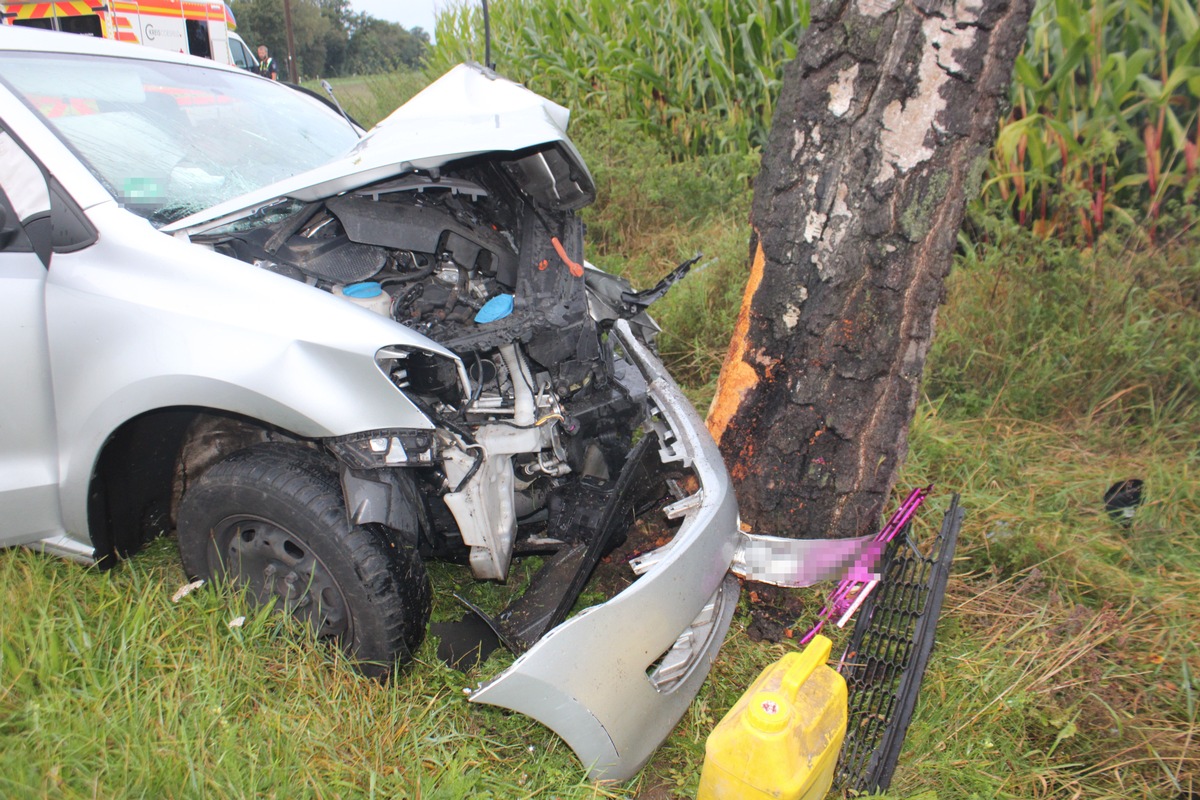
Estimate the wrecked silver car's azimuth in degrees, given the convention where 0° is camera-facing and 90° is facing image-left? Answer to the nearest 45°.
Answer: approximately 315°

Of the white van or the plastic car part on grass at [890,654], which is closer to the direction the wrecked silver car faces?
the plastic car part on grass

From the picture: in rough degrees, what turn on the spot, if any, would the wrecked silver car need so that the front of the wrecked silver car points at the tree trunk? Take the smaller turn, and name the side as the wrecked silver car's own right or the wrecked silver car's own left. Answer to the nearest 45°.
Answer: approximately 45° to the wrecked silver car's own left

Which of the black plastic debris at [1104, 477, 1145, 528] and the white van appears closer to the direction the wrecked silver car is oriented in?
the black plastic debris

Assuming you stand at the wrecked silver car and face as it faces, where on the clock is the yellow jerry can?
The yellow jerry can is roughly at 12 o'clock from the wrecked silver car.

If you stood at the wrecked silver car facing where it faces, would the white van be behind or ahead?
behind
